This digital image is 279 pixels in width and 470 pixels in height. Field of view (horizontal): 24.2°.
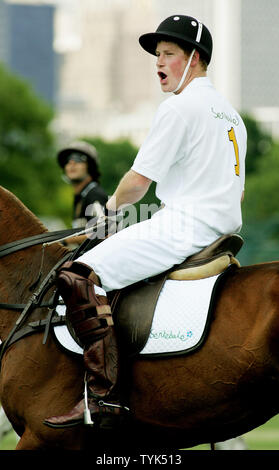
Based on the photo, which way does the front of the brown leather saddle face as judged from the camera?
facing to the left of the viewer

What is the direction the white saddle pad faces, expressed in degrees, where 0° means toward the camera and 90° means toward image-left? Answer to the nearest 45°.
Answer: approximately 90°

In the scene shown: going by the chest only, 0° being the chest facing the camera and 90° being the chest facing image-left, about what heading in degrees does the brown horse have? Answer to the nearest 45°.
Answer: approximately 90°
